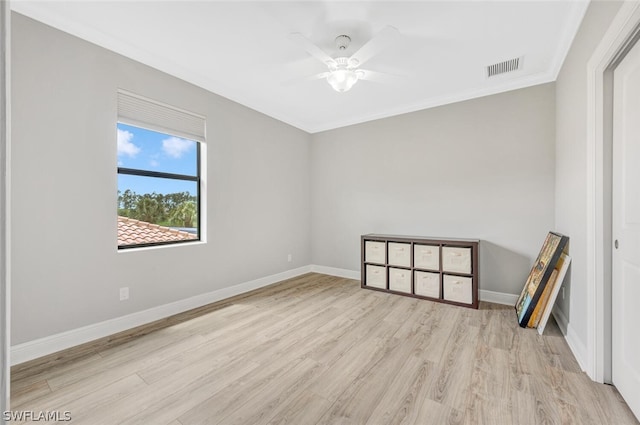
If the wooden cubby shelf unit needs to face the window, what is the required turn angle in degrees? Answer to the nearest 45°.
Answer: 0° — it already faces it

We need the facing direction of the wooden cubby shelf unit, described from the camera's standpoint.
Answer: facing the viewer and to the left of the viewer

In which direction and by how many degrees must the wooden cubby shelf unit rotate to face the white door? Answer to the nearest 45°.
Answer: approximately 90° to its left
